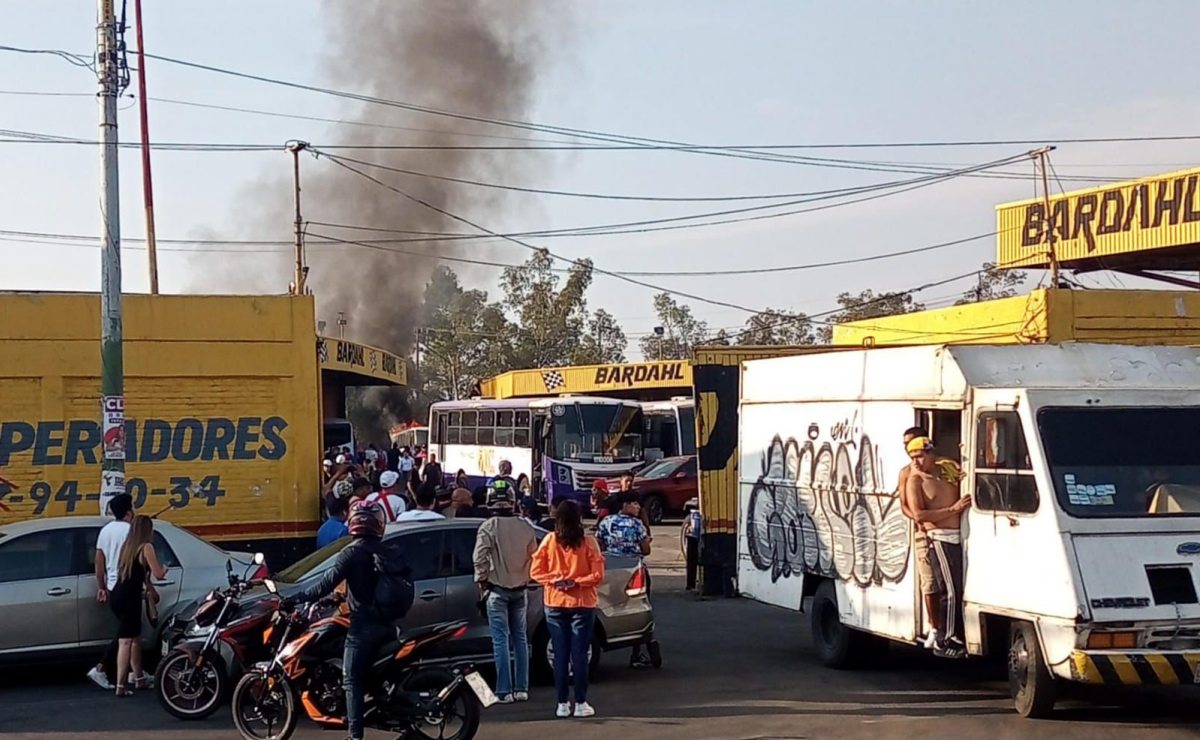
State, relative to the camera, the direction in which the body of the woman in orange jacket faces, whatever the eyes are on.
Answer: away from the camera

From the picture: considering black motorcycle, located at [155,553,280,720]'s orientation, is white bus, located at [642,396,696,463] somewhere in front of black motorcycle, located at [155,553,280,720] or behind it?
behind

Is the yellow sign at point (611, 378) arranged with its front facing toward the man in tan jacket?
yes

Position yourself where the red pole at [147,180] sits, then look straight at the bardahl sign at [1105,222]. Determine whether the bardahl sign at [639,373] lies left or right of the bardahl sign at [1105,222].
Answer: left

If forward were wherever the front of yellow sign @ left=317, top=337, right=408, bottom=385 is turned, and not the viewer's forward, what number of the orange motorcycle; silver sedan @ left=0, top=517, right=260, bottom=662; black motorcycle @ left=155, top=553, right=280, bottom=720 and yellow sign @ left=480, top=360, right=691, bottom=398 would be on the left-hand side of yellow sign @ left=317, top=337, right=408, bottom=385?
1

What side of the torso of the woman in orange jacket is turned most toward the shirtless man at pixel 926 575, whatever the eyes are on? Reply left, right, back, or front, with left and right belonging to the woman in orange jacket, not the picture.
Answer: right

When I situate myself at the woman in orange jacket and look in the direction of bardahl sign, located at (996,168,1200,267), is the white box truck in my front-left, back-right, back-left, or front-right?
front-right

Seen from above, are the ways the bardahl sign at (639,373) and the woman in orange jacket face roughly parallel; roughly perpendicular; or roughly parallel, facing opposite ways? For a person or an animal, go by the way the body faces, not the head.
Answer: roughly parallel, facing opposite ways

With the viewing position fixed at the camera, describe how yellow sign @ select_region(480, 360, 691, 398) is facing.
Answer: facing the viewer

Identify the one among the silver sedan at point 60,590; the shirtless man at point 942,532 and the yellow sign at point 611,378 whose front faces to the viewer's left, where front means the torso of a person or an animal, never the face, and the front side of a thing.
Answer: the silver sedan

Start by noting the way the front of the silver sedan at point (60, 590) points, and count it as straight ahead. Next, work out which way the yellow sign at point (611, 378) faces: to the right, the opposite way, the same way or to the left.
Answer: to the left

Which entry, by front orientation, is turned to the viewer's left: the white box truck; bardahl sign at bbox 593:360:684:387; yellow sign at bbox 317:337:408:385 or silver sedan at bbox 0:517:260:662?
the silver sedan

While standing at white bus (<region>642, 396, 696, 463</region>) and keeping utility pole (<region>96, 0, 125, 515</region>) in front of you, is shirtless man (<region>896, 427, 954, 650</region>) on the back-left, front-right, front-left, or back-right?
front-left

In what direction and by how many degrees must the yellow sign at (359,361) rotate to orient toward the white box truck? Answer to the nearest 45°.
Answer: approximately 45° to its right

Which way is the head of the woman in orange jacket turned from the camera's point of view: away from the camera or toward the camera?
away from the camera
